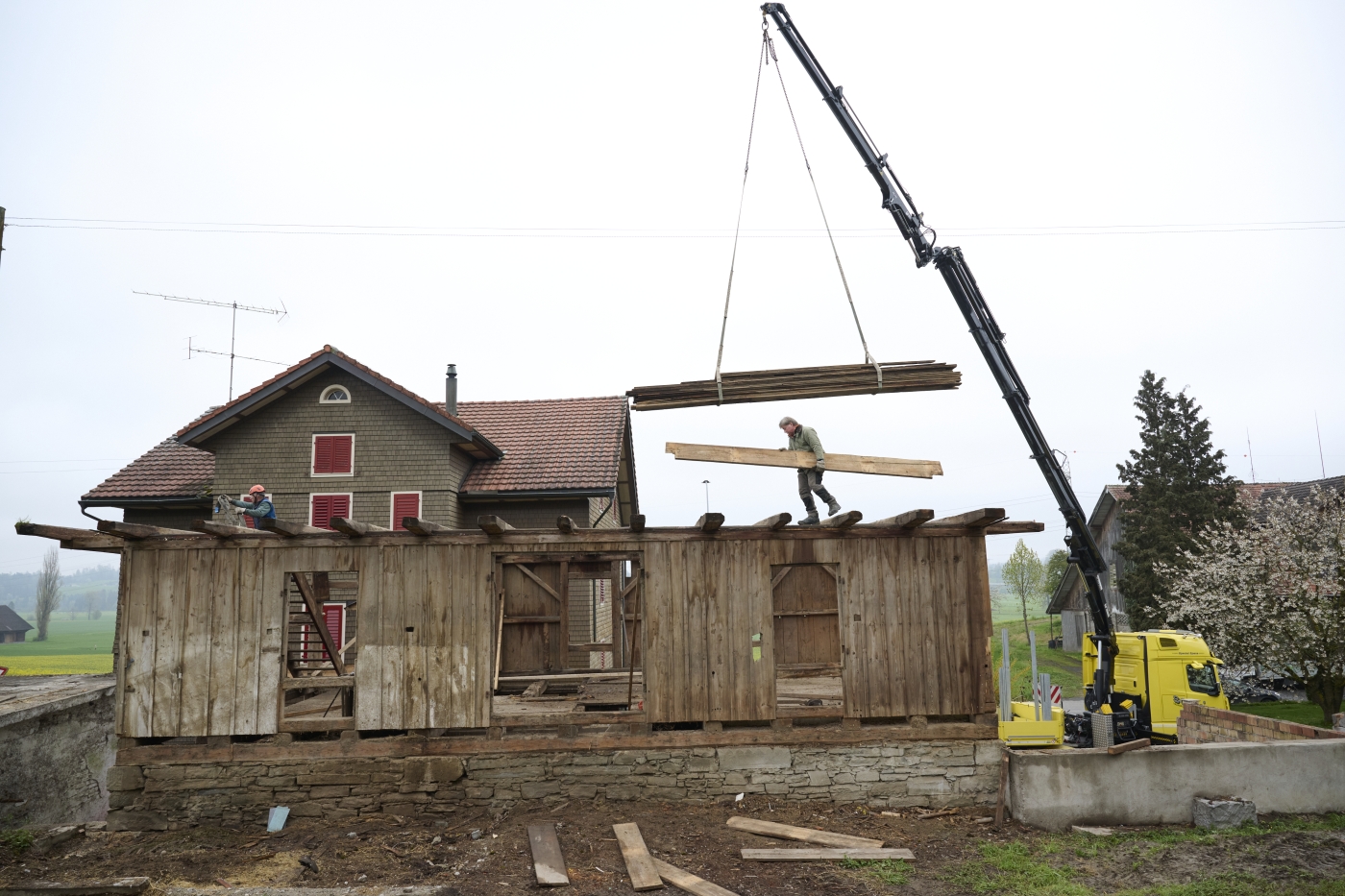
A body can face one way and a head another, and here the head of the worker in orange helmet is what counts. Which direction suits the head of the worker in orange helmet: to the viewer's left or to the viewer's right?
to the viewer's left

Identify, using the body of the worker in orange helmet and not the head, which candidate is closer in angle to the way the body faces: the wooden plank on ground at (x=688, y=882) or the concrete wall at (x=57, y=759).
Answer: the concrete wall

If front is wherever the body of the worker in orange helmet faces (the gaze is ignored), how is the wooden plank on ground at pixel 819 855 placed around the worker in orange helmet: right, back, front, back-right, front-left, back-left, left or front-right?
back-left

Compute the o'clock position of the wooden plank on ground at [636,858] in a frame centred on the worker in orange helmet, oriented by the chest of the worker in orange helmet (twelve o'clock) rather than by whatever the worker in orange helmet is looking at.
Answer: The wooden plank on ground is roughly at 8 o'clock from the worker in orange helmet.

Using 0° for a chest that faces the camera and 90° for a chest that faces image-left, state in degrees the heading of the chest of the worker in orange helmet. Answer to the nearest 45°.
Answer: approximately 90°

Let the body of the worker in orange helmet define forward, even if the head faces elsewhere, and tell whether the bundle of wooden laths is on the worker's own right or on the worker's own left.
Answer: on the worker's own left
